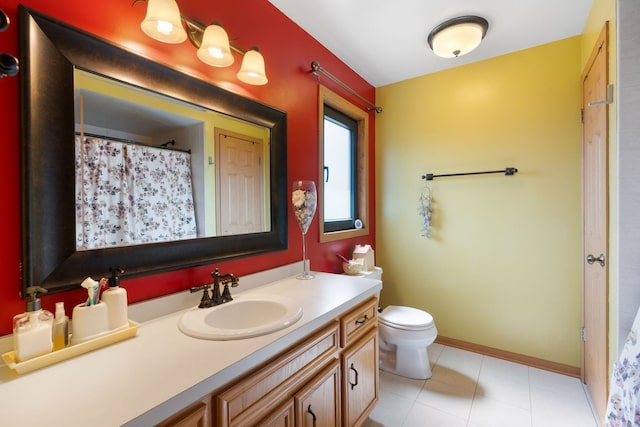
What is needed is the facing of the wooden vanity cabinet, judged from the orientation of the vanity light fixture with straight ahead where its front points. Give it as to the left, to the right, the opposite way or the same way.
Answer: the same way

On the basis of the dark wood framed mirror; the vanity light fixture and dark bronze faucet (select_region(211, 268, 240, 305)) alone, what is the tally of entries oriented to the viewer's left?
0

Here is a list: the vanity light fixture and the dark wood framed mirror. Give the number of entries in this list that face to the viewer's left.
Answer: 0

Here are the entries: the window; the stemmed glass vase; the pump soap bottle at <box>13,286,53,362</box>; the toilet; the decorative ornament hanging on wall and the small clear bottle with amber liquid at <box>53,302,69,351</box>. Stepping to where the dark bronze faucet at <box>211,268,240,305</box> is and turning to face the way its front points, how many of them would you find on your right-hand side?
2

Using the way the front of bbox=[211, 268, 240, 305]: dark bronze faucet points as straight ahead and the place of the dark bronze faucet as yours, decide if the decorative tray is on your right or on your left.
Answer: on your right

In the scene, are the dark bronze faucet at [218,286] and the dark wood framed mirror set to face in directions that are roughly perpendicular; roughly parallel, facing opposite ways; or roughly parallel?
roughly parallel

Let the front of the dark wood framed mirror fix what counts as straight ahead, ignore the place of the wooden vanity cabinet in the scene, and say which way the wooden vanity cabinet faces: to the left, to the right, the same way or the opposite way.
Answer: the same way

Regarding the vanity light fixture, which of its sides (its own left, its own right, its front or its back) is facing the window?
left

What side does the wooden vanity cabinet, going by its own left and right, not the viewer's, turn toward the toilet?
left

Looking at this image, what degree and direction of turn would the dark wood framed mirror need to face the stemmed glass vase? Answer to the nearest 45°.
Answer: approximately 45° to its left

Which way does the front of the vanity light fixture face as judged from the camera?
facing the viewer and to the right of the viewer

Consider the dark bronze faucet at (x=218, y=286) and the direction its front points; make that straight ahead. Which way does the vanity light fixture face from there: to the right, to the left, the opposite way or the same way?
the same way

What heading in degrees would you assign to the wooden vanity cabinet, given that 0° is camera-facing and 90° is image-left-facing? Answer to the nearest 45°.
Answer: approximately 315°
